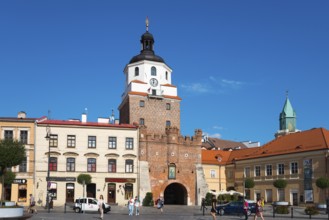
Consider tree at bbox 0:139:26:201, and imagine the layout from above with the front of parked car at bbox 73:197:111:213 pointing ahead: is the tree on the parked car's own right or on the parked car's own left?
on the parked car's own right

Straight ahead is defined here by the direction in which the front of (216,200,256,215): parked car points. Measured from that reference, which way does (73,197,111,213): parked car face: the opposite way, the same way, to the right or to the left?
the opposite way

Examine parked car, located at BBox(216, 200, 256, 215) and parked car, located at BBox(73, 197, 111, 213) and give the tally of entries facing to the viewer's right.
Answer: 1
